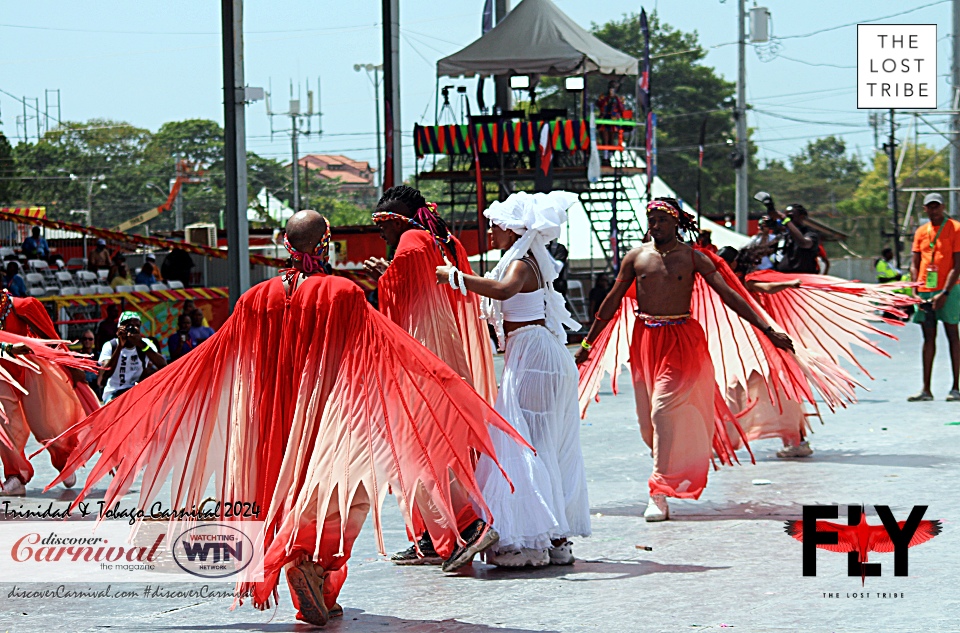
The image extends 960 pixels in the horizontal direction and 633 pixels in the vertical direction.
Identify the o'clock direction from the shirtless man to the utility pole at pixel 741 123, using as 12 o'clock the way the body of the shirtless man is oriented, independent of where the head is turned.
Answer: The utility pole is roughly at 6 o'clock from the shirtless man.

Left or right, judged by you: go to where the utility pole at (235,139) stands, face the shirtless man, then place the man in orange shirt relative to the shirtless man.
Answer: left

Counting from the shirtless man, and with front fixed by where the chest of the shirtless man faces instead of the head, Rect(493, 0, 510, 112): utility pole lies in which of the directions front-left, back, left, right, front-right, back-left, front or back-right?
back

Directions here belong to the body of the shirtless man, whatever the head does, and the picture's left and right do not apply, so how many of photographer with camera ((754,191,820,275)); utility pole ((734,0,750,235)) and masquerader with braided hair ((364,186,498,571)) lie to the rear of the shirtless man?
2

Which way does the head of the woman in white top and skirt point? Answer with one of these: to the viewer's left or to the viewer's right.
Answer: to the viewer's left

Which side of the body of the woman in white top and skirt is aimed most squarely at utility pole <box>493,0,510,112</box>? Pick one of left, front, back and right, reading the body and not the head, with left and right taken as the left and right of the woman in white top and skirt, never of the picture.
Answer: right

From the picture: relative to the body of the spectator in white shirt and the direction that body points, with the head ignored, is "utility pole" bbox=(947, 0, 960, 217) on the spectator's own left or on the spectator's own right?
on the spectator's own left

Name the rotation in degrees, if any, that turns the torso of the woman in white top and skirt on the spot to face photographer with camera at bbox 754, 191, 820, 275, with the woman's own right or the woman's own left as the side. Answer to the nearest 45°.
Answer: approximately 90° to the woman's own right

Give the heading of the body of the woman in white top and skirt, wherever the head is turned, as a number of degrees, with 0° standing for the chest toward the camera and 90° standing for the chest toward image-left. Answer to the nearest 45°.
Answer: approximately 90°

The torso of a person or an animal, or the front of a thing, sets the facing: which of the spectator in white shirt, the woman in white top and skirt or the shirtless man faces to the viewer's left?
the woman in white top and skirt
